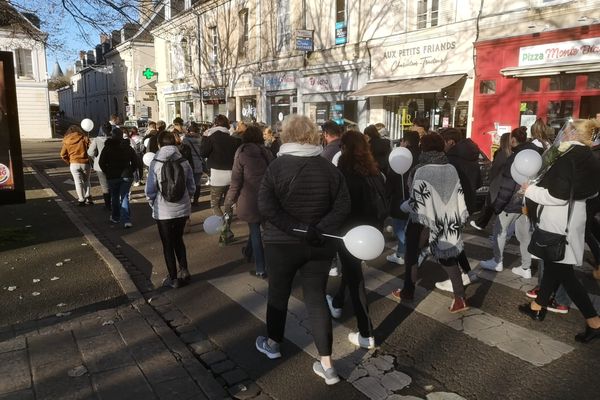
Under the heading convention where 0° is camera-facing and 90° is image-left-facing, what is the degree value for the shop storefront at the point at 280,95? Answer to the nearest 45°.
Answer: approximately 45°

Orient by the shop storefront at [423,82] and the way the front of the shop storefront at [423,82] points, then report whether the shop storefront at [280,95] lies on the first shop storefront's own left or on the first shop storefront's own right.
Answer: on the first shop storefront's own right

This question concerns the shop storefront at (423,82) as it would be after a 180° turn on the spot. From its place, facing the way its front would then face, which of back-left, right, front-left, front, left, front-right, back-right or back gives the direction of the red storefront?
right

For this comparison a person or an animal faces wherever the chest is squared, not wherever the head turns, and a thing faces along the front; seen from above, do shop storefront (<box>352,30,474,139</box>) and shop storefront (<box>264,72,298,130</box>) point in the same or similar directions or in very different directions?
same or similar directions

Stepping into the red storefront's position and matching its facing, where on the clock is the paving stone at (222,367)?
The paving stone is roughly at 11 o'clock from the red storefront.

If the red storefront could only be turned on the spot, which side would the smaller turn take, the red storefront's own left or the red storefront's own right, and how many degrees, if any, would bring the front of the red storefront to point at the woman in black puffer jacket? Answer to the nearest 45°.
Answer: approximately 45° to the red storefront's own left

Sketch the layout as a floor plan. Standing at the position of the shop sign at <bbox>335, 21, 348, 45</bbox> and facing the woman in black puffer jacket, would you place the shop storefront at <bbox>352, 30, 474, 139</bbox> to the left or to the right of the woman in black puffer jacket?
left

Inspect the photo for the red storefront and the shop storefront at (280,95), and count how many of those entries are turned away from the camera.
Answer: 0

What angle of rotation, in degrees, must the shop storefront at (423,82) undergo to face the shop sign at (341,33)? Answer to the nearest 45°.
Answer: approximately 90° to its right

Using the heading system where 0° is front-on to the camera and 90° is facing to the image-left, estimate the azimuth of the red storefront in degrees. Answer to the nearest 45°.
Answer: approximately 45°

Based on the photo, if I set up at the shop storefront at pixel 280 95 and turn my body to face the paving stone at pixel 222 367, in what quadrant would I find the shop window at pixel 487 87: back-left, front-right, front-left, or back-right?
front-left

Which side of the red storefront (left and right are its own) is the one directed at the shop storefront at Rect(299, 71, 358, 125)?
right

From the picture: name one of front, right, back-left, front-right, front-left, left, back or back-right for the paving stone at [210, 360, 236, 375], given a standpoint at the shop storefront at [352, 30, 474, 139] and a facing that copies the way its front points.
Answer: front-left

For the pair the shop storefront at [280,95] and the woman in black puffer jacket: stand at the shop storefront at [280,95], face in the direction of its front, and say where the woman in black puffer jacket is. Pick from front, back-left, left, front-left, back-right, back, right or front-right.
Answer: front-left

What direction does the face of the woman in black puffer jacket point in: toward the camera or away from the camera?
away from the camera

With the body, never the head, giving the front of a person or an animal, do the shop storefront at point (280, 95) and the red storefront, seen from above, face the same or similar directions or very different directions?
same or similar directions
